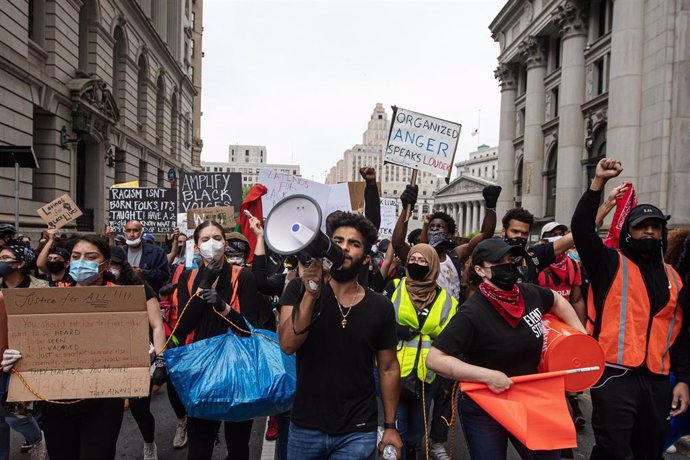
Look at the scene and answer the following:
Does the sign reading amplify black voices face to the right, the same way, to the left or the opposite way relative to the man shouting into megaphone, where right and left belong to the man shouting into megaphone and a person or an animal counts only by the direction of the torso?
the same way

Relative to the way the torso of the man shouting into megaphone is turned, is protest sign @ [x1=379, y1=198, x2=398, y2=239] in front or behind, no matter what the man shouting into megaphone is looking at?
behind

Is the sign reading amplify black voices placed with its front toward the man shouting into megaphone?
yes

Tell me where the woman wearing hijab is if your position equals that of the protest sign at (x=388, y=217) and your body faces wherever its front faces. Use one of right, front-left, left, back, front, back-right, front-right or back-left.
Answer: front

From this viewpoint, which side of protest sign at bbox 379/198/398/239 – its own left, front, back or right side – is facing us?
front

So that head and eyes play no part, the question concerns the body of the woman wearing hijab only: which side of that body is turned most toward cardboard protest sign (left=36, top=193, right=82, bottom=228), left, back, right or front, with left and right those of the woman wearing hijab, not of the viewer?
right

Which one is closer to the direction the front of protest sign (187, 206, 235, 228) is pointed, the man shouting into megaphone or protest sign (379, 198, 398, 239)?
the man shouting into megaphone

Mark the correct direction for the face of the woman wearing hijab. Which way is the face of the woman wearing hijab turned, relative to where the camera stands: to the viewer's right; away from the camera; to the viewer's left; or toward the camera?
toward the camera

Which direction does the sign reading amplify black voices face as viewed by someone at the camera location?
facing the viewer

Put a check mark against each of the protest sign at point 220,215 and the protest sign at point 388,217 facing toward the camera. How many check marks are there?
2

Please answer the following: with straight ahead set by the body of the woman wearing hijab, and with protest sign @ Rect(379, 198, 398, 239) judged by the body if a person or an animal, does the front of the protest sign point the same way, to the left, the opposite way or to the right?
the same way

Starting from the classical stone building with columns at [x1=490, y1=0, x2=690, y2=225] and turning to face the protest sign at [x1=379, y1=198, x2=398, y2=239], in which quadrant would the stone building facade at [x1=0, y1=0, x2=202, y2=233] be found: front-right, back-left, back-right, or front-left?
front-right

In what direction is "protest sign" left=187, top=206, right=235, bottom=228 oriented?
toward the camera

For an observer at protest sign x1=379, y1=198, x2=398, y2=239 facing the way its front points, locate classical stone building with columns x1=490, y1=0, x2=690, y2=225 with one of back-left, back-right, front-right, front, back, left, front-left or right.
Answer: back-left
